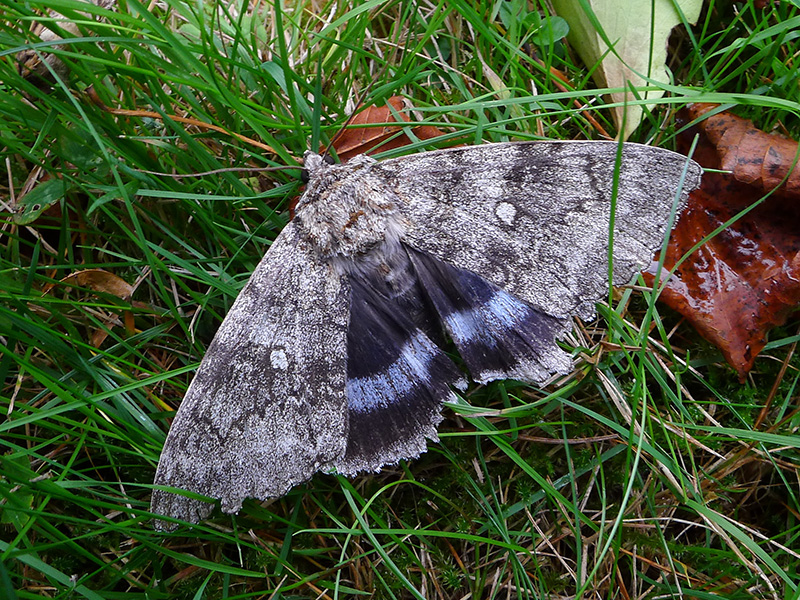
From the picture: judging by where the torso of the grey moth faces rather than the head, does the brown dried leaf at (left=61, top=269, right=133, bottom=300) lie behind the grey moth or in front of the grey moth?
in front

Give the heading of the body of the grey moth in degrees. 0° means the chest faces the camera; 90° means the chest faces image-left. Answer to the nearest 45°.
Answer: approximately 135°

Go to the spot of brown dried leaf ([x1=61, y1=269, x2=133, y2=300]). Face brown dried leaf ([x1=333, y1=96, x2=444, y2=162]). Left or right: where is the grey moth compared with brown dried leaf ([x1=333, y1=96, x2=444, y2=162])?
right

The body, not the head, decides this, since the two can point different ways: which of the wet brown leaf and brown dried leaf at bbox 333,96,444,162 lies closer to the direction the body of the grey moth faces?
the brown dried leaf

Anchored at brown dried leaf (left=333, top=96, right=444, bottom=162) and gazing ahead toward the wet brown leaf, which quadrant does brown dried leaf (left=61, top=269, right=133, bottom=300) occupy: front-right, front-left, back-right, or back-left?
back-right

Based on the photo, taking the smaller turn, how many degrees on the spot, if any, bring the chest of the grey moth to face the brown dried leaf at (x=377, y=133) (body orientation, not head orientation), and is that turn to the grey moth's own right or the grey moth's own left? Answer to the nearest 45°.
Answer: approximately 45° to the grey moth's own right

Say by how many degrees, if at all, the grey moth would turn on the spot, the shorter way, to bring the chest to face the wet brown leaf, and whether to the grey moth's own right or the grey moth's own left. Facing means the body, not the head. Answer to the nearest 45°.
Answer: approximately 135° to the grey moth's own right
